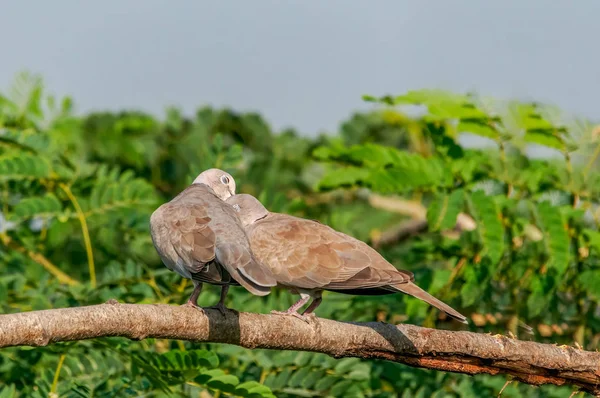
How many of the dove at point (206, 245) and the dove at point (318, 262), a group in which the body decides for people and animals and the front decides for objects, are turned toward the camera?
0

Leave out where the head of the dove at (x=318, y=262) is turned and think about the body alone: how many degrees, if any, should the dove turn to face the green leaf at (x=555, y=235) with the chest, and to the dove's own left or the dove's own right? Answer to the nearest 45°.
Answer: approximately 135° to the dove's own right

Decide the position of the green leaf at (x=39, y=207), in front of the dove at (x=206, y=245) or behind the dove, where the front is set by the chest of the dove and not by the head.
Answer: in front

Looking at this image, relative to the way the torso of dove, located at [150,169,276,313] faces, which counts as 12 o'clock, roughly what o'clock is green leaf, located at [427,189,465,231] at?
The green leaf is roughly at 3 o'clock from the dove.

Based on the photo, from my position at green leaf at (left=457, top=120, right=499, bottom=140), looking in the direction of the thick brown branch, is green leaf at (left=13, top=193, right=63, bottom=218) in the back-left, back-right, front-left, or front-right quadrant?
front-right

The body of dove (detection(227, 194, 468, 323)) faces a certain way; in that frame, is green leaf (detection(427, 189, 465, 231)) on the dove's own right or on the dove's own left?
on the dove's own right

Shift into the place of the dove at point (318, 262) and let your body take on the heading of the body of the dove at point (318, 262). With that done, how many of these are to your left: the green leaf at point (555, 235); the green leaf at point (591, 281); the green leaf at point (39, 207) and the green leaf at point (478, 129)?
0

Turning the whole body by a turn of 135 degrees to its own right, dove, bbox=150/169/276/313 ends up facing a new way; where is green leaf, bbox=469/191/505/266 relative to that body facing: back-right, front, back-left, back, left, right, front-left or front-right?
front-left

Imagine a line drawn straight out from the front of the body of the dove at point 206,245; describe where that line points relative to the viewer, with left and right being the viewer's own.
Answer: facing away from the viewer and to the left of the viewer

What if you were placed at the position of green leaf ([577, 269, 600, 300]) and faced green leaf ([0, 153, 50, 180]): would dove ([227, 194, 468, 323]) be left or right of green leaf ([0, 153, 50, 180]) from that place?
left

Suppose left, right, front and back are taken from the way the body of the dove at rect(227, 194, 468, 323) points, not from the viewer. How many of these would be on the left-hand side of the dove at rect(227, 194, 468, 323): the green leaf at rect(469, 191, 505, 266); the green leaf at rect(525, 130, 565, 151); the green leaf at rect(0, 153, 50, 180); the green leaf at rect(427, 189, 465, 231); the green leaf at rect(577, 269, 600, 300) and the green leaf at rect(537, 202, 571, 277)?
0

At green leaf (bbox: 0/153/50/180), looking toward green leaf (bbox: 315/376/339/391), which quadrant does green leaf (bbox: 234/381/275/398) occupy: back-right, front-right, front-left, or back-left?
front-right

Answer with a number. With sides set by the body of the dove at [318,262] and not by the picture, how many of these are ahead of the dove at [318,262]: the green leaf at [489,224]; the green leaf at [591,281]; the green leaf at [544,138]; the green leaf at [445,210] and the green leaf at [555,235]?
0

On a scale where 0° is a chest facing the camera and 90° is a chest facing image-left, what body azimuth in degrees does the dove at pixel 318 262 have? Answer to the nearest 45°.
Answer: approximately 90°

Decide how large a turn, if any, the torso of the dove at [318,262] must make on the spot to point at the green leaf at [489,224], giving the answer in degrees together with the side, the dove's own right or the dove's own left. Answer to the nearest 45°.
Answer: approximately 135° to the dove's own right

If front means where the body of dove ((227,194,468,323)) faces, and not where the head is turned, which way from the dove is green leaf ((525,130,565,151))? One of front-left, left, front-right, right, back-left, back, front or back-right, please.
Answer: back-right
